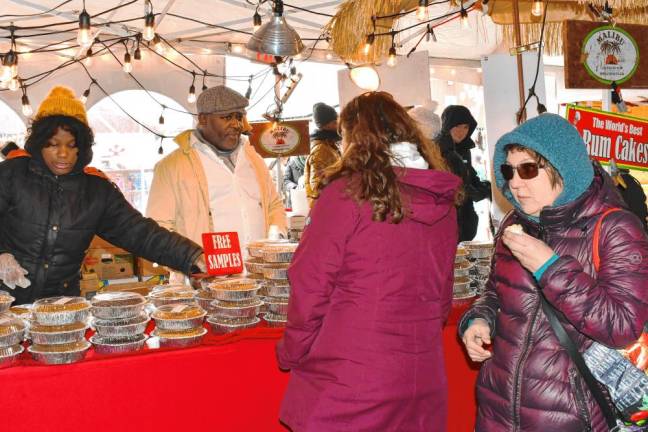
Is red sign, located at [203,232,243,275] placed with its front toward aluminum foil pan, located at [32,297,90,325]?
no

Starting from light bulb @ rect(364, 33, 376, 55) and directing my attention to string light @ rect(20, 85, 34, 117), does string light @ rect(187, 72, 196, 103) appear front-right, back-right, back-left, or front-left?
front-right

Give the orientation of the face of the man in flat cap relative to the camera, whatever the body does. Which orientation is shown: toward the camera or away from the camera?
toward the camera

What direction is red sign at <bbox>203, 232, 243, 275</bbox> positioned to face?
toward the camera

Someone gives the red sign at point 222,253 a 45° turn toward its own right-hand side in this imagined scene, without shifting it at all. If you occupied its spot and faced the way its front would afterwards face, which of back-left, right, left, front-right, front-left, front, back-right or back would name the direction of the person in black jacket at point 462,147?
back

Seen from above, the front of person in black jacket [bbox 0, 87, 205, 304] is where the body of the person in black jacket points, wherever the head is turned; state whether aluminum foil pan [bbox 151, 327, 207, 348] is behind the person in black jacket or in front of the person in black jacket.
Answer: in front

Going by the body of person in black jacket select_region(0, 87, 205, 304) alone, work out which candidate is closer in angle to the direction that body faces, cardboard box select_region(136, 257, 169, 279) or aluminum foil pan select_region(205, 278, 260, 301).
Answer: the aluminum foil pan

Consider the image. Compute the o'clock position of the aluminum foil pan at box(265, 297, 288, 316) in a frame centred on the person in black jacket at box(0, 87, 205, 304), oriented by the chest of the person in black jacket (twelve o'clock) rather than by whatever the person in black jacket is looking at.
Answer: The aluminum foil pan is roughly at 10 o'clock from the person in black jacket.

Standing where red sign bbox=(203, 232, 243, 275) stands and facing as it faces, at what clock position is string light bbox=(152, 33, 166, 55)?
The string light is roughly at 6 o'clock from the red sign.

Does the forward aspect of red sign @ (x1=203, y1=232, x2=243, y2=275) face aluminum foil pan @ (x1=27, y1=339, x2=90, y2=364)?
no

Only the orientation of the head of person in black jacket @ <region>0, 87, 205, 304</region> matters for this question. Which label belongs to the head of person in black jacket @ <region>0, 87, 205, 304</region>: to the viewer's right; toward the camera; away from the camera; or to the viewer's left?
toward the camera

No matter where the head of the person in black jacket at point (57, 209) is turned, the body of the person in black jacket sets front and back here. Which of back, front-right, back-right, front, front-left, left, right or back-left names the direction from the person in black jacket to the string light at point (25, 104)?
back

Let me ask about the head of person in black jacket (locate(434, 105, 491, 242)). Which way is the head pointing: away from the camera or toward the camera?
toward the camera

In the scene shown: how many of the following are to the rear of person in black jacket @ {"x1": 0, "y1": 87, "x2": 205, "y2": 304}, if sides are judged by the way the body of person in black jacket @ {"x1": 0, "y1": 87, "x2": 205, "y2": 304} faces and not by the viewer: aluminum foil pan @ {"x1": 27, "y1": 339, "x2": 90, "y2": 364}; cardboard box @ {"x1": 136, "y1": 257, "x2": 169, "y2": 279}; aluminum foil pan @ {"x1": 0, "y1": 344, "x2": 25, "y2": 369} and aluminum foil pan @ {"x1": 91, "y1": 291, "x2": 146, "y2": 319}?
1

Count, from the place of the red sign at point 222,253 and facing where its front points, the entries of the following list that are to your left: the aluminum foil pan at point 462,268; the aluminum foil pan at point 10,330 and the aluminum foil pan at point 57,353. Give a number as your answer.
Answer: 1

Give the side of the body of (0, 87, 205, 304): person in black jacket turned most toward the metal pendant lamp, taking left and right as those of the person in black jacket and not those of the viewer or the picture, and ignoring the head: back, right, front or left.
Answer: left
